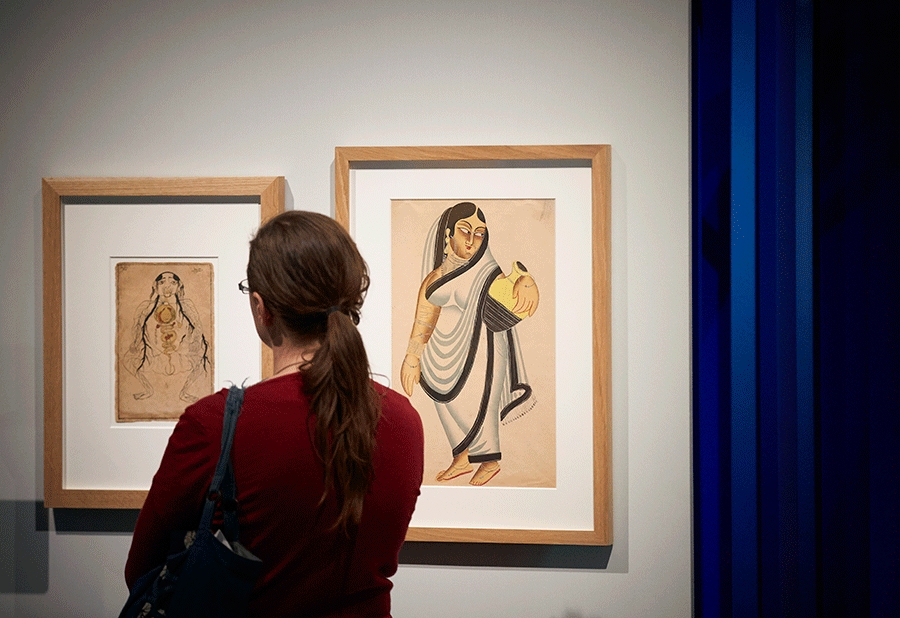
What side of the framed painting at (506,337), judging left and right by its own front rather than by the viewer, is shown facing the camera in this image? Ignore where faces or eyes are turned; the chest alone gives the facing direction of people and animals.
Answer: front

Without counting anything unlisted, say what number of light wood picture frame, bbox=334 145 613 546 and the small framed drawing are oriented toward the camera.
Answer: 2

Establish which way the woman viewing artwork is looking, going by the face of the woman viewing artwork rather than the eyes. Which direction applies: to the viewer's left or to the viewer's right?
to the viewer's left

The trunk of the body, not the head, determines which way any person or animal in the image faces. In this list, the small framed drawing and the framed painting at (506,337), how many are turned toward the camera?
2

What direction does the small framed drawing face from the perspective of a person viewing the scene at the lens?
facing the viewer
